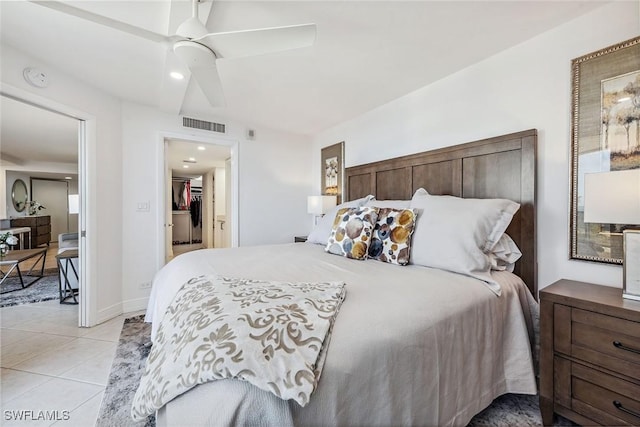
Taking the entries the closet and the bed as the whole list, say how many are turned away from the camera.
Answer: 0

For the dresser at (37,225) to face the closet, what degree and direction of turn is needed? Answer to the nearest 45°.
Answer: approximately 45° to its left

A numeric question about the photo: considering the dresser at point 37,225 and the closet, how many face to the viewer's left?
0

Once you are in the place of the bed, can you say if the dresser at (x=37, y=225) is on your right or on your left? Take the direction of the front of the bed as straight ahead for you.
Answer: on your right

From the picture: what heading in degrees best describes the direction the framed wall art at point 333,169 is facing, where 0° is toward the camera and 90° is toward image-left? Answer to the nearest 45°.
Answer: approximately 45°

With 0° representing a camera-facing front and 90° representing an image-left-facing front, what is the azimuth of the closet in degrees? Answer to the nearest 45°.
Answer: approximately 0°

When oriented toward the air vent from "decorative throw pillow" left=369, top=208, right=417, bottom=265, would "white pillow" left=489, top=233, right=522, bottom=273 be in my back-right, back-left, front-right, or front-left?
back-right

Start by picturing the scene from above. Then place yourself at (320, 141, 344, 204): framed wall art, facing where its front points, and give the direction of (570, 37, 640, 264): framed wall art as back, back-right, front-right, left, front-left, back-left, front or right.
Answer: left

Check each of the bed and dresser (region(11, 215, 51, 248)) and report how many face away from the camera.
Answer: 0

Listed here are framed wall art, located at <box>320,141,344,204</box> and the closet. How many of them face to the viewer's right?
0

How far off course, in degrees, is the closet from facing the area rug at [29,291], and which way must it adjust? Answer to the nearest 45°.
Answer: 0° — it already faces it

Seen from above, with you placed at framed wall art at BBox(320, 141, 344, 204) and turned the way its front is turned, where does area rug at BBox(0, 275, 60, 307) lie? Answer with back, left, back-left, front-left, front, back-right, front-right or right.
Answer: front-right

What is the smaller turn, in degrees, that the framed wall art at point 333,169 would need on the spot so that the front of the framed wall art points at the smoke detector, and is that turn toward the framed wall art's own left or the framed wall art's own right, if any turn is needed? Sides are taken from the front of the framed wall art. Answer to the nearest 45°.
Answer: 0° — it already faces it

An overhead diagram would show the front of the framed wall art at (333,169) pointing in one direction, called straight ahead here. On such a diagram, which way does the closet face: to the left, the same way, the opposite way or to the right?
to the left

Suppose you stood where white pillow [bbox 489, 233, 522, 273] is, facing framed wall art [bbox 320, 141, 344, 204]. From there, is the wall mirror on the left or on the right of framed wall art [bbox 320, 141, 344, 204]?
left

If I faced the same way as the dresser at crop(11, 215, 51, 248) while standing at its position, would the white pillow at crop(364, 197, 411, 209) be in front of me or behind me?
in front
